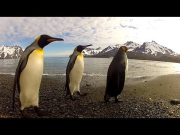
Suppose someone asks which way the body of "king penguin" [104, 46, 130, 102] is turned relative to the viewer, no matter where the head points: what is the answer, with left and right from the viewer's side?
facing away from the viewer and to the right of the viewer

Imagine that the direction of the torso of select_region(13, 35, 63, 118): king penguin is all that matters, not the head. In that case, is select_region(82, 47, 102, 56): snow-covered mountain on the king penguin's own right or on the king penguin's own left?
on the king penguin's own left

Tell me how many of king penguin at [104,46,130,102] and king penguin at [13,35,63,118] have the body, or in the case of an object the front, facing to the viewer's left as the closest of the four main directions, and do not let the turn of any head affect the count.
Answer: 0

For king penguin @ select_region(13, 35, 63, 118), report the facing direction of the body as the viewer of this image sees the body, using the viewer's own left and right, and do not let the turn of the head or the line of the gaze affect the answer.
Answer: facing the viewer and to the right of the viewer

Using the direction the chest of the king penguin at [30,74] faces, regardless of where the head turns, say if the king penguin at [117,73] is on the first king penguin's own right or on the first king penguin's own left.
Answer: on the first king penguin's own left

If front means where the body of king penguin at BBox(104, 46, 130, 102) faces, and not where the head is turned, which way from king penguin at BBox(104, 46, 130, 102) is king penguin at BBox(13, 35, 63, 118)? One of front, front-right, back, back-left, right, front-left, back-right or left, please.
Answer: back

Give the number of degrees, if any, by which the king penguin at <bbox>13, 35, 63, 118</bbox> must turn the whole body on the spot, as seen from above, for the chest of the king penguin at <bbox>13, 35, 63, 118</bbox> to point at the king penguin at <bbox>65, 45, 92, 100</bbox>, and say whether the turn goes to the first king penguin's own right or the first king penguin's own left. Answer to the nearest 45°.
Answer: approximately 90° to the first king penguin's own left
